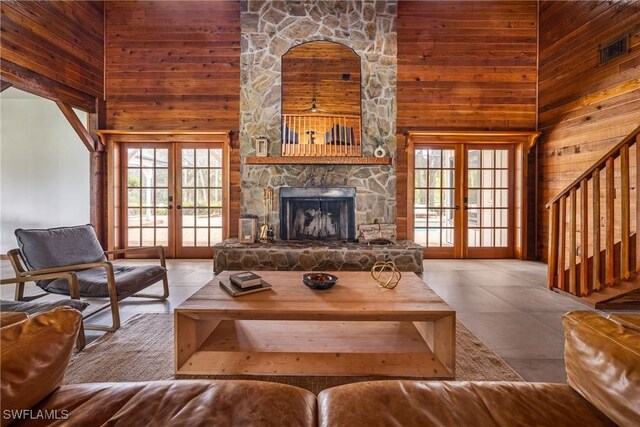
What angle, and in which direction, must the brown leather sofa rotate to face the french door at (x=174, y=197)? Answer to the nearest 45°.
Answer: approximately 45° to its left

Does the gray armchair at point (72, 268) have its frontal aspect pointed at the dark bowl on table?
yes

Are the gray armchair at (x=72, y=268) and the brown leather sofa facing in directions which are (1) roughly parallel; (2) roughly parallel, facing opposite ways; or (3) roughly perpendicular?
roughly perpendicular

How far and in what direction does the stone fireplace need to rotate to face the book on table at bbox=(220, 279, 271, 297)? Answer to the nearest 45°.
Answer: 0° — it already faces it

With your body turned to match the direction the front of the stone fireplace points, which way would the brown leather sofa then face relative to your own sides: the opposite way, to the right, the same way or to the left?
the opposite way

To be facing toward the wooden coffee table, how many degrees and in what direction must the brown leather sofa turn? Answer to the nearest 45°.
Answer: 0° — it already faces it

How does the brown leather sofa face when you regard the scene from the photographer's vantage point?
facing away from the viewer

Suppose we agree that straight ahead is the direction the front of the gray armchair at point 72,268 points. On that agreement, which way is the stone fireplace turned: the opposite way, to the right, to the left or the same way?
to the right

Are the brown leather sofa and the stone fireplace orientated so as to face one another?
yes

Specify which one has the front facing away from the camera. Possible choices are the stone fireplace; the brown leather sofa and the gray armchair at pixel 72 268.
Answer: the brown leather sofa

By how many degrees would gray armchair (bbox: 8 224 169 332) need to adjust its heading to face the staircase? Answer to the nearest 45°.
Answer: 0° — it already faces it

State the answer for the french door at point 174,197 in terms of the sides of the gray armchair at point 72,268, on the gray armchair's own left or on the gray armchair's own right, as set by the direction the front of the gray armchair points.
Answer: on the gray armchair's own left

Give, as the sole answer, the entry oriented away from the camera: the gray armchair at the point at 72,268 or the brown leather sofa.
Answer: the brown leather sofa

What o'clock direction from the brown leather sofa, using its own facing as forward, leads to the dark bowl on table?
The dark bowl on table is roughly at 12 o'clock from the brown leather sofa.
